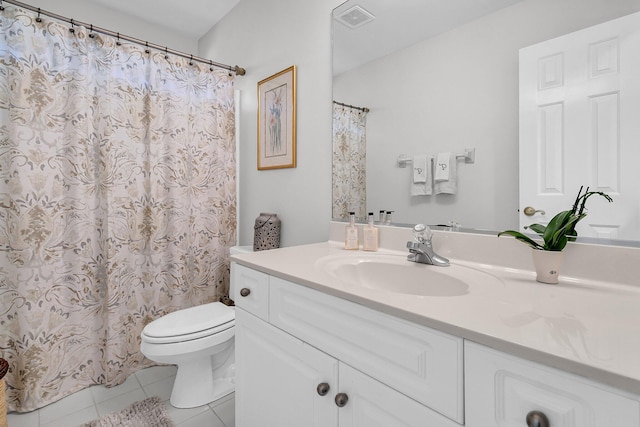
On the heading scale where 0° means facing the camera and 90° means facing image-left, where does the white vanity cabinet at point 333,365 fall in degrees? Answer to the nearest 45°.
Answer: approximately 45°

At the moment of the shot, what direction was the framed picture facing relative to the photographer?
facing the viewer and to the left of the viewer

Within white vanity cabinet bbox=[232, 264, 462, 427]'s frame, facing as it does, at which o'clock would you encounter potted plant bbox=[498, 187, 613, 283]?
The potted plant is roughly at 7 o'clock from the white vanity cabinet.

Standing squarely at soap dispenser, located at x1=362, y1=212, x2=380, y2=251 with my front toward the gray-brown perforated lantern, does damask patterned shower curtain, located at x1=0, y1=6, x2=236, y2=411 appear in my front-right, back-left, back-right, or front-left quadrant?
front-left

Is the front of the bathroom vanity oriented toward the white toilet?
no

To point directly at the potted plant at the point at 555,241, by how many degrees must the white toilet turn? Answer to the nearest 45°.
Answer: approximately 90° to its left

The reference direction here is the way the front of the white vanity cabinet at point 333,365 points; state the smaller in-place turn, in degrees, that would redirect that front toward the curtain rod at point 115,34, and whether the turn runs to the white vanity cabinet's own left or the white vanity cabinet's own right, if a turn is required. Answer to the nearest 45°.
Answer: approximately 90° to the white vanity cabinet's own right

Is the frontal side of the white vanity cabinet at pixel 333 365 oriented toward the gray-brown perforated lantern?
no

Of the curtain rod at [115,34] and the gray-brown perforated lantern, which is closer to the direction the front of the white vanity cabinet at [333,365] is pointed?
the curtain rod

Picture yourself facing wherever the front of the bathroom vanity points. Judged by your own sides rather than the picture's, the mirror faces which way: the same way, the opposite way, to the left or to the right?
the same way

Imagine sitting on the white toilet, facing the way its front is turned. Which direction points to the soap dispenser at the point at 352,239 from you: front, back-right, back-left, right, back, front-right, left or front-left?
left

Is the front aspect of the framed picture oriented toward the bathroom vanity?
no

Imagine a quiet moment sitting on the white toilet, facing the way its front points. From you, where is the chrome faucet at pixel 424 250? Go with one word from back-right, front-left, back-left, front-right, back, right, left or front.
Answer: left

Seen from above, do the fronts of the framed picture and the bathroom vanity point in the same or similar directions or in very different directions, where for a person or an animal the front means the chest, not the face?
same or similar directions
